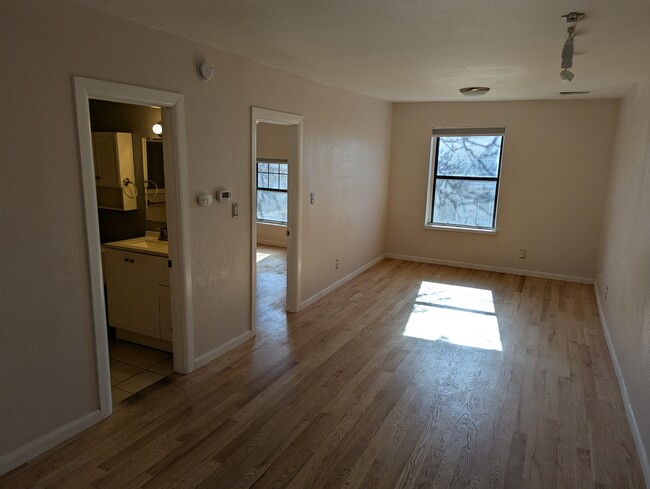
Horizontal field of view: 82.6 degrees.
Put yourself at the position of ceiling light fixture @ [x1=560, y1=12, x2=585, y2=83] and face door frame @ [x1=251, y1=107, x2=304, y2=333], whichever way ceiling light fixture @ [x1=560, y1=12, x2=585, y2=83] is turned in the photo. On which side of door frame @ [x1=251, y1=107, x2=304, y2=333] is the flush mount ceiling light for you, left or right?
right

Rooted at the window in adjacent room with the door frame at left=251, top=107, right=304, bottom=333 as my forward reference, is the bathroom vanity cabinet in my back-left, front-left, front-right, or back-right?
front-right

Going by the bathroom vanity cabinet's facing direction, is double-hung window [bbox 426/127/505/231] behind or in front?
behind

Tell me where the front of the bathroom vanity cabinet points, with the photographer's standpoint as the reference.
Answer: facing the viewer and to the left of the viewer

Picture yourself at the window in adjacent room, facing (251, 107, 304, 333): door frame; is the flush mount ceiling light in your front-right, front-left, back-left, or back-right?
front-left

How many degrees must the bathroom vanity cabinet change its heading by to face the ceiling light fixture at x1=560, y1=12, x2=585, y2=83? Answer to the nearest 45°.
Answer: approximately 90° to its left

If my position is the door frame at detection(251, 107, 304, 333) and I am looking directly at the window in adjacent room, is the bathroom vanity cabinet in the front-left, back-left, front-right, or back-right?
back-left

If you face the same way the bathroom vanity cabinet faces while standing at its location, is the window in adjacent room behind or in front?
behind

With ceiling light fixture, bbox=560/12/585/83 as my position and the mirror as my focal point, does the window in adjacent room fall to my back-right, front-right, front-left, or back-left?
front-right

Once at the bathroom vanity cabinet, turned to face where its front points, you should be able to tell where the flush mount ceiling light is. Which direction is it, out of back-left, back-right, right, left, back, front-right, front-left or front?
back-left
